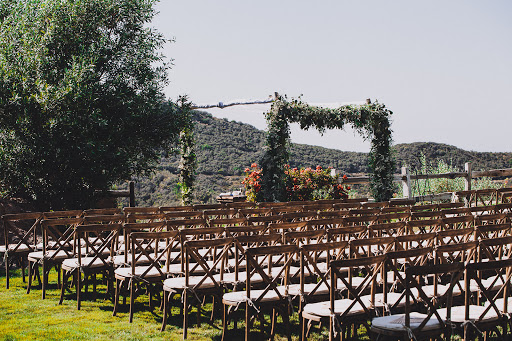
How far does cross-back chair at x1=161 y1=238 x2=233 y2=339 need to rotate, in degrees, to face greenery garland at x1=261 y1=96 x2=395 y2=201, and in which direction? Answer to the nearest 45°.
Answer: approximately 45° to its right

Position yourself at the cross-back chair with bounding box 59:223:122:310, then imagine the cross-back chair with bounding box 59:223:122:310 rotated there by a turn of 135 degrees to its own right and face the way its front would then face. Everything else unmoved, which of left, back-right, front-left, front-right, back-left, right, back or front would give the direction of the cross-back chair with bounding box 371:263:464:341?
front-right

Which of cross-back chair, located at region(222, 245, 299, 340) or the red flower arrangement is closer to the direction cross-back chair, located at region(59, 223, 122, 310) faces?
the red flower arrangement

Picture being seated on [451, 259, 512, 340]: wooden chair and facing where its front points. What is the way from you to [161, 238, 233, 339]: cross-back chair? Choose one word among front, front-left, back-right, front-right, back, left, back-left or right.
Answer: front-left

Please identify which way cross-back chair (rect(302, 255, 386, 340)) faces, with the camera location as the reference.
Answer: facing away from the viewer and to the left of the viewer

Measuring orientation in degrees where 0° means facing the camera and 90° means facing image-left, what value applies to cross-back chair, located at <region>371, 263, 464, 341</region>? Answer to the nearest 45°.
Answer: approximately 135°

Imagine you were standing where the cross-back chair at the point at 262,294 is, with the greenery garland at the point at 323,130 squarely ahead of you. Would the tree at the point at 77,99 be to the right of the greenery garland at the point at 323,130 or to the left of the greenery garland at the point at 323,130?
left

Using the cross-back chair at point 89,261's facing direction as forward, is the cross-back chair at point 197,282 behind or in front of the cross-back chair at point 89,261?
behind

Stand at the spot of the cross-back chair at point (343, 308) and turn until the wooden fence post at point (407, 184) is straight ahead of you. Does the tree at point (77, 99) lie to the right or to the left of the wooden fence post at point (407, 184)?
left

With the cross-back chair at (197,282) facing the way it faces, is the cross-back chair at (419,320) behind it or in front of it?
behind

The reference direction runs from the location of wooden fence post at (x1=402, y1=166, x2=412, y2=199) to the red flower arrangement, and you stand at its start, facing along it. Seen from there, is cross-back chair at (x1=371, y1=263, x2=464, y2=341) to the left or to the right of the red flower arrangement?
left

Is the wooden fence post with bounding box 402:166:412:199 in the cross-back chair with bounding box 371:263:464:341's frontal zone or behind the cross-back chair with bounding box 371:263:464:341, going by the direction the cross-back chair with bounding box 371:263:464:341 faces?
frontal zone

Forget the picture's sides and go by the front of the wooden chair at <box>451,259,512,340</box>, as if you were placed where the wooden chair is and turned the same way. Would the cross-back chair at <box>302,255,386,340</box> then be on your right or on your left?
on your left

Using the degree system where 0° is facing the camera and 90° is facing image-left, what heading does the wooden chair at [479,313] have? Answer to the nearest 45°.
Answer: approximately 135°

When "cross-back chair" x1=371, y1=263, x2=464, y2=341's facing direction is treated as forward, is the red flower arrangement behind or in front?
in front
